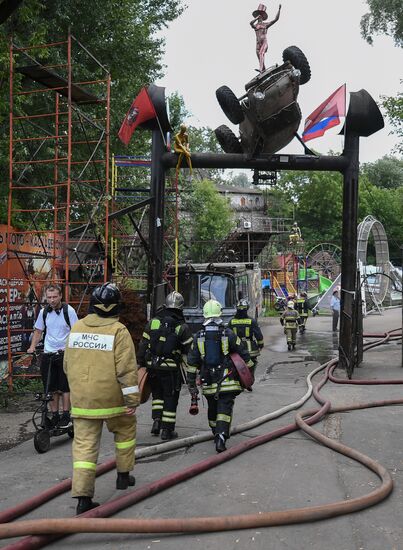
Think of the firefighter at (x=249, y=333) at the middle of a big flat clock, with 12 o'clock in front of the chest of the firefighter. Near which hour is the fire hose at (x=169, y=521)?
The fire hose is roughly at 6 o'clock from the firefighter.

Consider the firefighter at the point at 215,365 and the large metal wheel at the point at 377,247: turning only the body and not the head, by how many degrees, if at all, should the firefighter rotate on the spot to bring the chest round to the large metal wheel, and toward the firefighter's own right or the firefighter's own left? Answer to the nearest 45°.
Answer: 0° — they already face it

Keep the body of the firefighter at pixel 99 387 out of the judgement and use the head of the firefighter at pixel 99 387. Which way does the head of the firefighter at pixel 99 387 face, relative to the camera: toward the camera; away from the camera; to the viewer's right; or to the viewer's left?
away from the camera

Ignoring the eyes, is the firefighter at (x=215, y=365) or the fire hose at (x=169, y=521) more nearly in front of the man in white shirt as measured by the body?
the fire hose

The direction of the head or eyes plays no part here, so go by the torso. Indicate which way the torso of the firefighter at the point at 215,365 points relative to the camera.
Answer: away from the camera

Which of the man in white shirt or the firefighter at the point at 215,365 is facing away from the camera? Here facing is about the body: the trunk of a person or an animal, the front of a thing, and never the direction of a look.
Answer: the firefighter

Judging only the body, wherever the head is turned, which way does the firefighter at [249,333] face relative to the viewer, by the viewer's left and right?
facing away from the viewer

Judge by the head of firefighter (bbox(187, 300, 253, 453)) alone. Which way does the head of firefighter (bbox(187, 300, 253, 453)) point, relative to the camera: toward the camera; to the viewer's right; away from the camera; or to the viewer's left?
away from the camera

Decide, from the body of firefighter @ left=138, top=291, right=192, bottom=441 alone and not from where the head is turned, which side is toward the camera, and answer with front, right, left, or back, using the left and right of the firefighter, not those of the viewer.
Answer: back

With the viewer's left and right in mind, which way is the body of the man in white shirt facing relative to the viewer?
facing the viewer

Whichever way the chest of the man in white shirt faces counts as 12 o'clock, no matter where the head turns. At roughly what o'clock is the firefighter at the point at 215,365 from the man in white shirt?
The firefighter is roughly at 10 o'clock from the man in white shirt.

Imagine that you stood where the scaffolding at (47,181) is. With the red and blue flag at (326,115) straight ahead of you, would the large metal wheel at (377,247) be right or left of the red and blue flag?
left

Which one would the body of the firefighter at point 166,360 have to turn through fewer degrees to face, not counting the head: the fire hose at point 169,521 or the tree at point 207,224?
the tree

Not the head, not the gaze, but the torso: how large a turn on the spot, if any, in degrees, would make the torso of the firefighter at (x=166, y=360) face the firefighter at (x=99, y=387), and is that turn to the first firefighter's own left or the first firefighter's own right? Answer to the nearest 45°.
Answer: approximately 180°

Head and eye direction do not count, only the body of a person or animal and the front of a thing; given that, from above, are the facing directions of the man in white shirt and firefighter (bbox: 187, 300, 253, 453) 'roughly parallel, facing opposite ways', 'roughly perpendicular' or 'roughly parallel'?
roughly parallel, facing opposite ways

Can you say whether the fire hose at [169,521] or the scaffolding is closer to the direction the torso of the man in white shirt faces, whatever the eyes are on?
the fire hose

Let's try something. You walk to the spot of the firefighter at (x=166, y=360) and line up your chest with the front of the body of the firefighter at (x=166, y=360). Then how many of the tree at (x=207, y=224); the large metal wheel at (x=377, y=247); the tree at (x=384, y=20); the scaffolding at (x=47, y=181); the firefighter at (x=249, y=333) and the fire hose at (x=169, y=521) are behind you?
1
